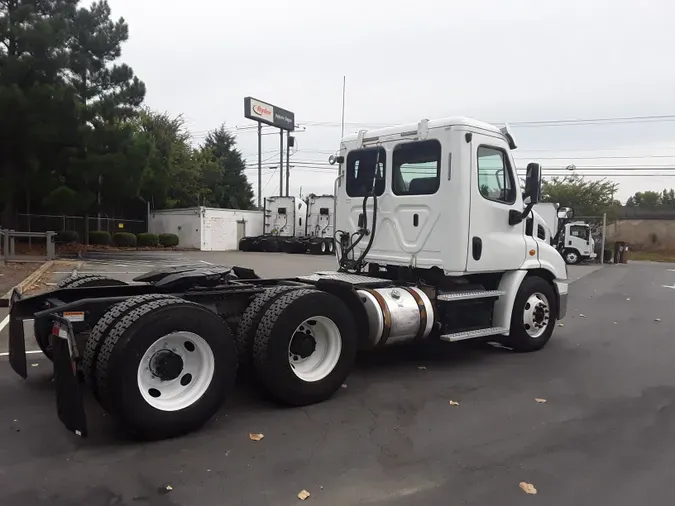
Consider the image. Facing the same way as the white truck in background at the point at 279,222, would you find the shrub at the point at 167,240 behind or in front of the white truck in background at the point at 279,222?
behind

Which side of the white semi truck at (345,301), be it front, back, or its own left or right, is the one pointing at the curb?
left

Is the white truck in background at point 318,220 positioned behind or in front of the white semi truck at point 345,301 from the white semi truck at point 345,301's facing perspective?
in front

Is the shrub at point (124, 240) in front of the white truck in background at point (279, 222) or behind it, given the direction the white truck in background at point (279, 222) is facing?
behind

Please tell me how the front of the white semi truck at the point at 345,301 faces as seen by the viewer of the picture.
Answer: facing away from the viewer and to the right of the viewer

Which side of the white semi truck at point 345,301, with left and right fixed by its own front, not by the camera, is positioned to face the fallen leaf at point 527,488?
right
